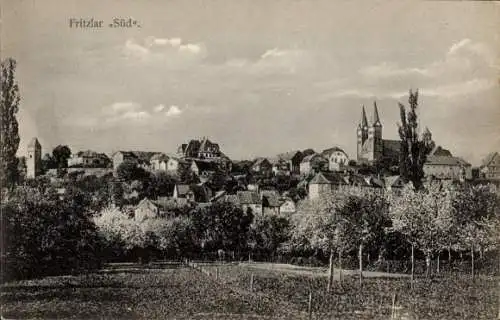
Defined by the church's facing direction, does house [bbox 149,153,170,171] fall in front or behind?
in front

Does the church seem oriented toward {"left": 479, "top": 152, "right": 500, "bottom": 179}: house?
no

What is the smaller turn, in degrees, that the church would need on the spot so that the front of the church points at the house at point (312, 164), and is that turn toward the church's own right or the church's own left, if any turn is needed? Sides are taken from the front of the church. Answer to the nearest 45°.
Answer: approximately 45° to the church's own right

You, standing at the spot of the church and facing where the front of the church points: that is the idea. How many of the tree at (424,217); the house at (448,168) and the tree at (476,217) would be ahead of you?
0

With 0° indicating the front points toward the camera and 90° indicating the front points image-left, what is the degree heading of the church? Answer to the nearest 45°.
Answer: approximately 45°

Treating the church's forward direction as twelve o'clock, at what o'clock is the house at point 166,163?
The house is roughly at 1 o'clock from the church.

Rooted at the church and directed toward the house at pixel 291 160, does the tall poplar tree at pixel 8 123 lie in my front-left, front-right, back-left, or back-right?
front-left

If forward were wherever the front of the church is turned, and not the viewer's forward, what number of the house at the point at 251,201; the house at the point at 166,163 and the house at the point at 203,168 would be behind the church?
0

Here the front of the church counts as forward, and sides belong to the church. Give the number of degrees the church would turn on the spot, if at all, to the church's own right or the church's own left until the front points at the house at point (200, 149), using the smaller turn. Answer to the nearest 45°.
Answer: approximately 45° to the church's own right

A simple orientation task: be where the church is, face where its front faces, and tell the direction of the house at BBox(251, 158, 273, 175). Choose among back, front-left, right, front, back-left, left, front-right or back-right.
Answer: front-right

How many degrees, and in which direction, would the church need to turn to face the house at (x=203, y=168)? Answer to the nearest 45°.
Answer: approximately 45° to its right

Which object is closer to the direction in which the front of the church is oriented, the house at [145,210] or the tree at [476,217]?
the house
